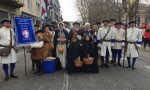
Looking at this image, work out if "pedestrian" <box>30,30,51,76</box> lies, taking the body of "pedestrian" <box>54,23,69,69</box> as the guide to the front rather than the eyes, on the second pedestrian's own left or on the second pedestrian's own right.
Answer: on the second pedestrian's own right

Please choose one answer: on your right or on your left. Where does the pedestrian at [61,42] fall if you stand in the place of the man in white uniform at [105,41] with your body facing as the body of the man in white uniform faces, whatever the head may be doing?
on your right

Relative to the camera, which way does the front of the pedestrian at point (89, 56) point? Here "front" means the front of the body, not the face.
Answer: toward the camera

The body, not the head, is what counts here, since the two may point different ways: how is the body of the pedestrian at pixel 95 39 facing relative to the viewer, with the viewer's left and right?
facing the viewer

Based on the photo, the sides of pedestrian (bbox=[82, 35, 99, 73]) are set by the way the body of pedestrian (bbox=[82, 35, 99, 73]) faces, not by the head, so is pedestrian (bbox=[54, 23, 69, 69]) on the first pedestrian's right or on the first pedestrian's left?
on the first pedestrian's right

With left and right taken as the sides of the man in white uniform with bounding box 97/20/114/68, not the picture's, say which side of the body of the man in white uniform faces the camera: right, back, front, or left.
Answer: front

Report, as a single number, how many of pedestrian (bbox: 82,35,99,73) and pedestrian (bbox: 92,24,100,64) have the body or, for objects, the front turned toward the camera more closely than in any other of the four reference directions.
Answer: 2

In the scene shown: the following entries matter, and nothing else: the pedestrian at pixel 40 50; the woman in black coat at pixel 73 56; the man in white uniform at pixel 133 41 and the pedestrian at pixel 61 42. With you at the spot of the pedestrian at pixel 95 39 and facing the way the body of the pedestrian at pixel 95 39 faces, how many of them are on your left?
1

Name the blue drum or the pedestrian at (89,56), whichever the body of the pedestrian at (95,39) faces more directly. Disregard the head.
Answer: the pedestrian
